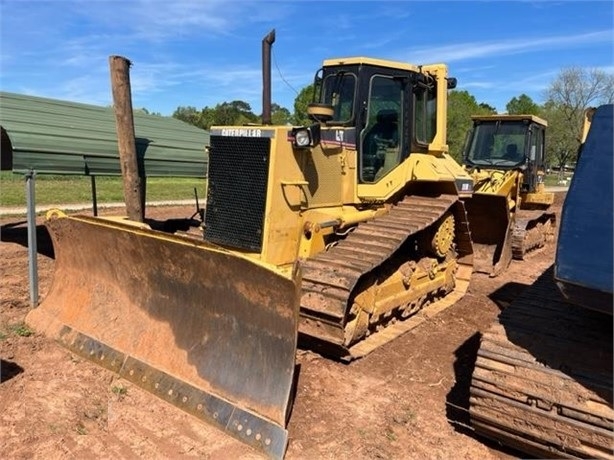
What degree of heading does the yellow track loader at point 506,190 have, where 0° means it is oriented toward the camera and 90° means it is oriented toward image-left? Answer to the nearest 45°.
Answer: approximately 45°

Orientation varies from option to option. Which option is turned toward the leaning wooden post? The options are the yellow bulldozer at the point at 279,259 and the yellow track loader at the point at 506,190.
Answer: the yellow track loader at the point at 506,190

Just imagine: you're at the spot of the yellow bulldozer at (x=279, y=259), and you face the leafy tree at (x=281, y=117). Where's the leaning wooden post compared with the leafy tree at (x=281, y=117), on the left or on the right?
left

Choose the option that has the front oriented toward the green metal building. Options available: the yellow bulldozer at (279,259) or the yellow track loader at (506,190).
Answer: the yellow track loader at (506,190)

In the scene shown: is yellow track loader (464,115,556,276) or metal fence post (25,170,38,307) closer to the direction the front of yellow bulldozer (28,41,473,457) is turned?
the metal fence post

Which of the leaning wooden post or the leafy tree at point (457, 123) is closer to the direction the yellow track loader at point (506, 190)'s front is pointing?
the leaning wooden post

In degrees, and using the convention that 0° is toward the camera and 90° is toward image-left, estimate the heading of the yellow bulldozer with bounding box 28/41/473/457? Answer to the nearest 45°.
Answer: approximately 45°

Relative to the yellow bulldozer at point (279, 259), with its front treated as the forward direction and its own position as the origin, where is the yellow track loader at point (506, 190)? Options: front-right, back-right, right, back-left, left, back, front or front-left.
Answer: back

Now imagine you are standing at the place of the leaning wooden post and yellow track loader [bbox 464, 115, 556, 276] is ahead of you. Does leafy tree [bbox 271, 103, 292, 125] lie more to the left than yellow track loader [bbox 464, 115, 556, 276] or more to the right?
left

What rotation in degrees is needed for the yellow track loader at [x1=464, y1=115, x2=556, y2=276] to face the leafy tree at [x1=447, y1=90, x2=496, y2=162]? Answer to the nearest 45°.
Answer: approximately 135° to its right

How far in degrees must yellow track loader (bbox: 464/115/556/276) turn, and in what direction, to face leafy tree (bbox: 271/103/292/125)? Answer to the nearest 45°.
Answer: approximately 90° to its right

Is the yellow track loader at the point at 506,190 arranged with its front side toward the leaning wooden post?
yes
